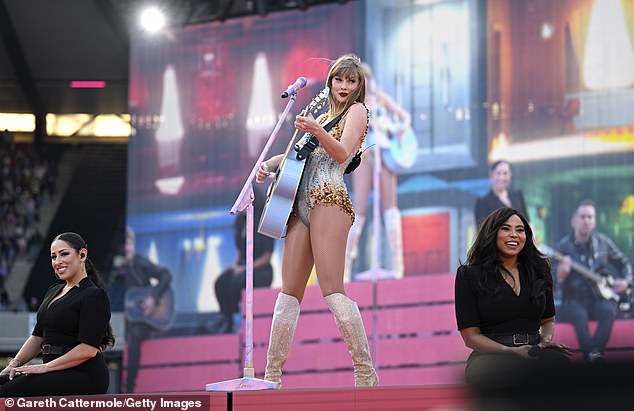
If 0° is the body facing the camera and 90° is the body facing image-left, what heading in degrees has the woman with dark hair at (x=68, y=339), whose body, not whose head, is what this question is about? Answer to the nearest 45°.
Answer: approximately 45°

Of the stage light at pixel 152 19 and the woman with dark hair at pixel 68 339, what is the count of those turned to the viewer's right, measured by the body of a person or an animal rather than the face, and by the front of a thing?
0

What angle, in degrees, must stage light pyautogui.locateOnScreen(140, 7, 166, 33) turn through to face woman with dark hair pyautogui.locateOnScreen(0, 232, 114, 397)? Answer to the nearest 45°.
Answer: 0° — it already faces them

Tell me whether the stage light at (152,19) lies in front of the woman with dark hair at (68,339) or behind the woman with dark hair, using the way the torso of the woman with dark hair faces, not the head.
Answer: behind

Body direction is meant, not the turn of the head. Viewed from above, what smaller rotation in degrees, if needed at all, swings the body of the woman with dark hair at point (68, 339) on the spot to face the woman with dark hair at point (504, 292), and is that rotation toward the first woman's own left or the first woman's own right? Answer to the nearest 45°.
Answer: approximately 90° to the first woman's own left

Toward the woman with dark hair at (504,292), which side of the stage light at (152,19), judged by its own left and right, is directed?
front
